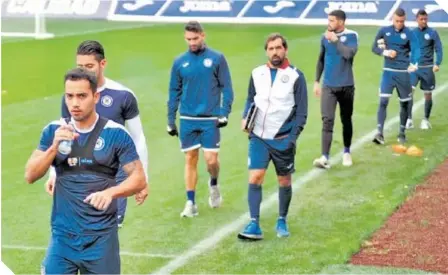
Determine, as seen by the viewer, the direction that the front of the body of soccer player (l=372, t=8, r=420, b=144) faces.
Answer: toward the camera

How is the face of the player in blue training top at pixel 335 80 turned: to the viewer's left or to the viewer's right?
to the viewer's left

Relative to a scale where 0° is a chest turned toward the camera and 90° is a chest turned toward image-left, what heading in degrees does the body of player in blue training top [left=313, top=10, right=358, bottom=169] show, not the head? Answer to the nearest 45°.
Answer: approximately 45°

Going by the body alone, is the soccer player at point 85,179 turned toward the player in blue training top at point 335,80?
no

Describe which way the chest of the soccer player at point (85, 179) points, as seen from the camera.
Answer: toward the camera

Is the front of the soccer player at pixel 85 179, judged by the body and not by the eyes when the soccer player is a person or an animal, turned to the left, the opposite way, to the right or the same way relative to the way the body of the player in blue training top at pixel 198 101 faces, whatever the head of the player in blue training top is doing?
the same way

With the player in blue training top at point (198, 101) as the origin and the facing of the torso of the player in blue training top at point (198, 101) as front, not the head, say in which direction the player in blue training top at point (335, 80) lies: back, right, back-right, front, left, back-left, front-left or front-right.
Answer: back-left

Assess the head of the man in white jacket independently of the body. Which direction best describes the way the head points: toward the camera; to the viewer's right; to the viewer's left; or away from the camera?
toward the camera

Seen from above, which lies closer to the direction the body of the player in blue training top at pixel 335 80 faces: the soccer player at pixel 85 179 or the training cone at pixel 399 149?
the soccer player

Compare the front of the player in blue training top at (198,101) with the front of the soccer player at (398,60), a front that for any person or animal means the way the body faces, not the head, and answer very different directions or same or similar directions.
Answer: same or similar directions

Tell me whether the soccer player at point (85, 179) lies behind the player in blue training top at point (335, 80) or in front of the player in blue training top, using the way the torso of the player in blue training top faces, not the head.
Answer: in front

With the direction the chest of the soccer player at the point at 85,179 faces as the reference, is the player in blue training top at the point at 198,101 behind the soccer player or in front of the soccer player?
behind

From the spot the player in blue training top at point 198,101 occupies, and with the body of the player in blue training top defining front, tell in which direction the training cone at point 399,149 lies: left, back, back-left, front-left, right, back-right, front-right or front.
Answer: back-left

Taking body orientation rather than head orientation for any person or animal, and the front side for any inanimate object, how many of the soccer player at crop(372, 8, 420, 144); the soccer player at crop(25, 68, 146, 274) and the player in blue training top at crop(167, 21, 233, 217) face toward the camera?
3
